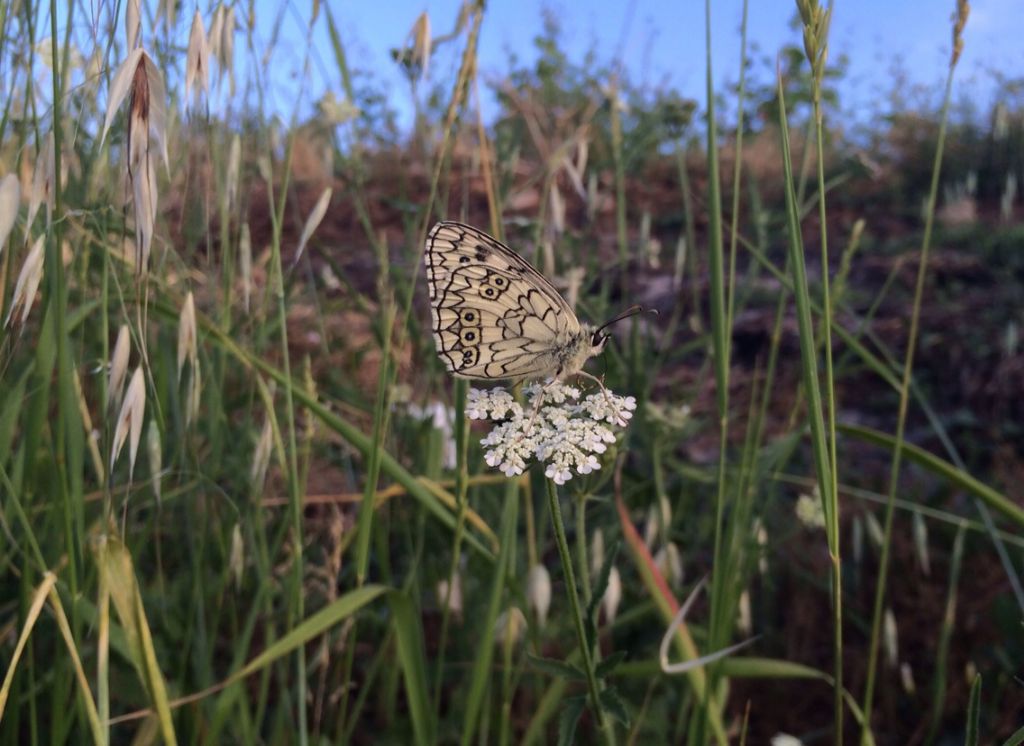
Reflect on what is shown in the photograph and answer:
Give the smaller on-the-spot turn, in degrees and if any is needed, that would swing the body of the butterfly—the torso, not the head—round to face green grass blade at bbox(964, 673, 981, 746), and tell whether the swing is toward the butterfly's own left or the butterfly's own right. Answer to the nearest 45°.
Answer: approximately 45° to the butterfly's own right

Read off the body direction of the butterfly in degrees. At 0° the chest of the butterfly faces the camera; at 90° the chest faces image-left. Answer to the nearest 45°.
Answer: approximately 270°
